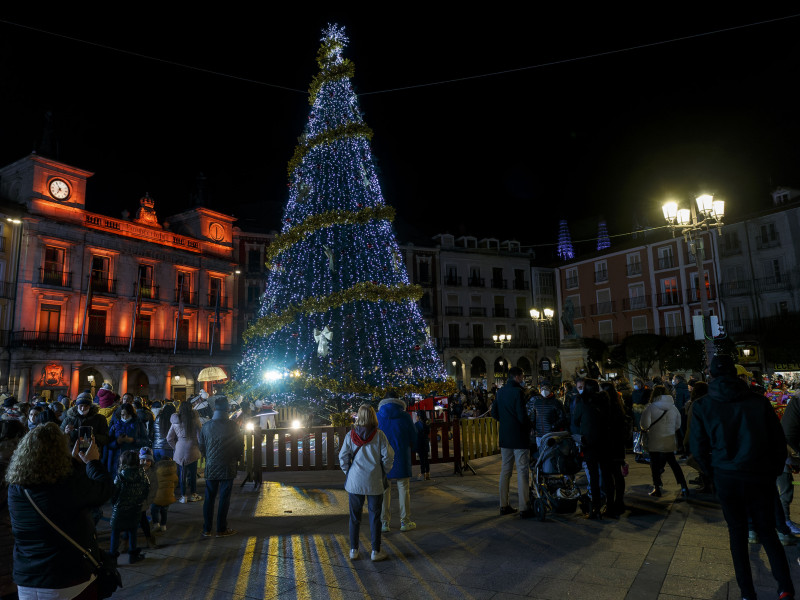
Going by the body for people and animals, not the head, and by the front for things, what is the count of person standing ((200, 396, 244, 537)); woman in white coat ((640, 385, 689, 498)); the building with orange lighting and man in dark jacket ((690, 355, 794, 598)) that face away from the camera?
3

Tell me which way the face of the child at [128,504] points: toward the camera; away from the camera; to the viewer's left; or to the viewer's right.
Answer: away from the camera

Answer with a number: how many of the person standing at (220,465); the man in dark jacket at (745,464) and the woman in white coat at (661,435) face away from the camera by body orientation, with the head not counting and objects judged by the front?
3

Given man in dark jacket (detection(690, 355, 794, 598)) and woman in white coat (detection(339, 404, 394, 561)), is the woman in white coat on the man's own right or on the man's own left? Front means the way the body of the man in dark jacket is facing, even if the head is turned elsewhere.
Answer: on the man's own left

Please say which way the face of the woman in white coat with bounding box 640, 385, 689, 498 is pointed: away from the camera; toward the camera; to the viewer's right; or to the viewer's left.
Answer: away from the camera

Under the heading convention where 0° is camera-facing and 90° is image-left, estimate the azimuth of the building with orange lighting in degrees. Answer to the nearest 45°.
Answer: approximately 315°

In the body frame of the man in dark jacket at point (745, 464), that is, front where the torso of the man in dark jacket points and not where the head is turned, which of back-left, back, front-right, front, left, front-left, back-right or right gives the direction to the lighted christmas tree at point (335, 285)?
front-left

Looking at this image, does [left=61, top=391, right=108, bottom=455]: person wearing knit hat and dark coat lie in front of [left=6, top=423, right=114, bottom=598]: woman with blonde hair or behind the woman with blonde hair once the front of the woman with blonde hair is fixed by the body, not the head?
in front

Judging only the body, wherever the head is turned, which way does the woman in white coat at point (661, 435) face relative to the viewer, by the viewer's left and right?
facing away from the viewer

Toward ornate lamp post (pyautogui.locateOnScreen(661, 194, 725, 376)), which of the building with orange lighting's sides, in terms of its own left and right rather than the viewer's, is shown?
front

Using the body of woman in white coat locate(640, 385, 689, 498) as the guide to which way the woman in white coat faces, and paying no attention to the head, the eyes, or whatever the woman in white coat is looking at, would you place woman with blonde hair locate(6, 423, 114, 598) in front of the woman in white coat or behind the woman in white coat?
behind

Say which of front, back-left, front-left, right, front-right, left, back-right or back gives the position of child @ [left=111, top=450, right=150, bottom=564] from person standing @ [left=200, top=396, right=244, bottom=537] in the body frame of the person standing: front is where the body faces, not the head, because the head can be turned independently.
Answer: back-left

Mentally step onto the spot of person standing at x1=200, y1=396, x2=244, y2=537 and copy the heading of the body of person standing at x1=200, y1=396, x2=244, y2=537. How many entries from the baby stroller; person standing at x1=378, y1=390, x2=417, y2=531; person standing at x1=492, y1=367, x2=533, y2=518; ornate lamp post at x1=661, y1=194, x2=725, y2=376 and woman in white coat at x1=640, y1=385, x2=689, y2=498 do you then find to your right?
5

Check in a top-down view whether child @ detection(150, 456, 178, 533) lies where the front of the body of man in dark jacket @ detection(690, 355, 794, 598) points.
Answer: no

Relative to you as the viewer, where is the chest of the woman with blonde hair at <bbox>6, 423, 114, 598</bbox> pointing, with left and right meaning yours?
facing away from the viewer and to the right of the viewer

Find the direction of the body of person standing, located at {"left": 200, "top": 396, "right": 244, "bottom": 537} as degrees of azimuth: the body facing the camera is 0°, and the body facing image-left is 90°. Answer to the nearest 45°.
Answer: approximately 180°

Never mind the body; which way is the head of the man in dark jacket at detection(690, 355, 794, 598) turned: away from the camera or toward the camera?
away from the camera

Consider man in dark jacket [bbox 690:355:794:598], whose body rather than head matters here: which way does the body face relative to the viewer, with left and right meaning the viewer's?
facing away from the viewer

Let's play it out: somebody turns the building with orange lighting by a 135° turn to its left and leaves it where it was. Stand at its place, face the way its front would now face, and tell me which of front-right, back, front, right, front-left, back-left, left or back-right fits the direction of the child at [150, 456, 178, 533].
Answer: back
